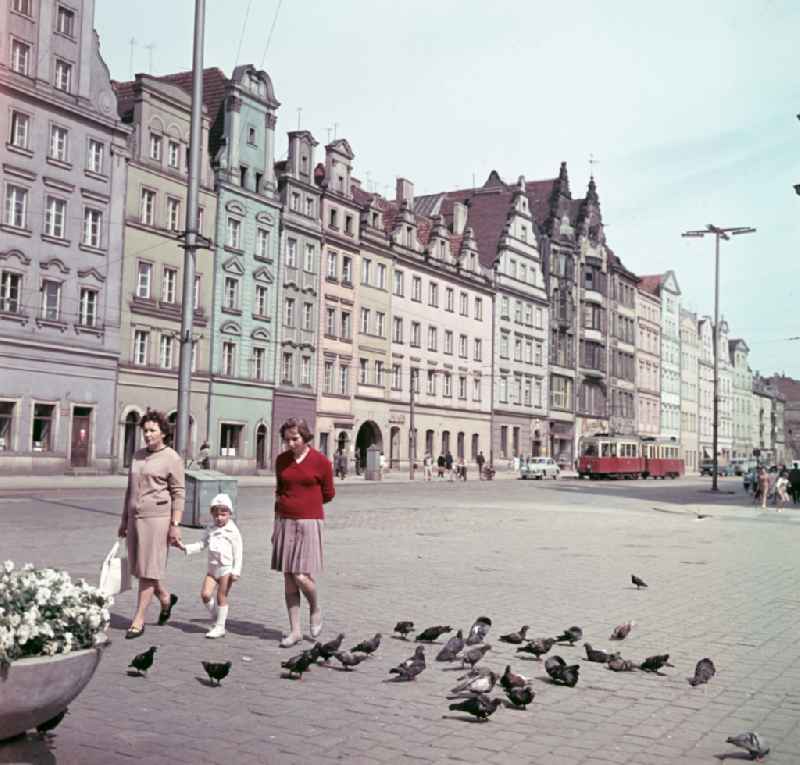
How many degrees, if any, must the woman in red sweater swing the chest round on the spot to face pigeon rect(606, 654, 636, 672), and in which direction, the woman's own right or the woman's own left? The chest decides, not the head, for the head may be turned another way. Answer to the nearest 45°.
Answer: approximately 135° to the woman's own left

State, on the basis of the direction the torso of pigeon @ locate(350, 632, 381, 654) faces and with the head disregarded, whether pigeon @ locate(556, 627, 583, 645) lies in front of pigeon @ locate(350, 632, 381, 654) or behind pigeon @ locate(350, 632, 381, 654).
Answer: in front

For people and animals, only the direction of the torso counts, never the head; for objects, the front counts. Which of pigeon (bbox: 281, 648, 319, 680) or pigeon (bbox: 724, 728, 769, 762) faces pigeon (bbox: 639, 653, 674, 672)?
pigeon (bbox: 281, 648, 319, 680)

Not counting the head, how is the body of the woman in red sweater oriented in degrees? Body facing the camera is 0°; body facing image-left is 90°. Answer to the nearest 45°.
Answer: approximately 45°

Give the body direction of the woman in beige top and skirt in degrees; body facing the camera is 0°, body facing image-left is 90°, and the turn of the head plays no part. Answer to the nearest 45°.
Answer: approximately 45°
